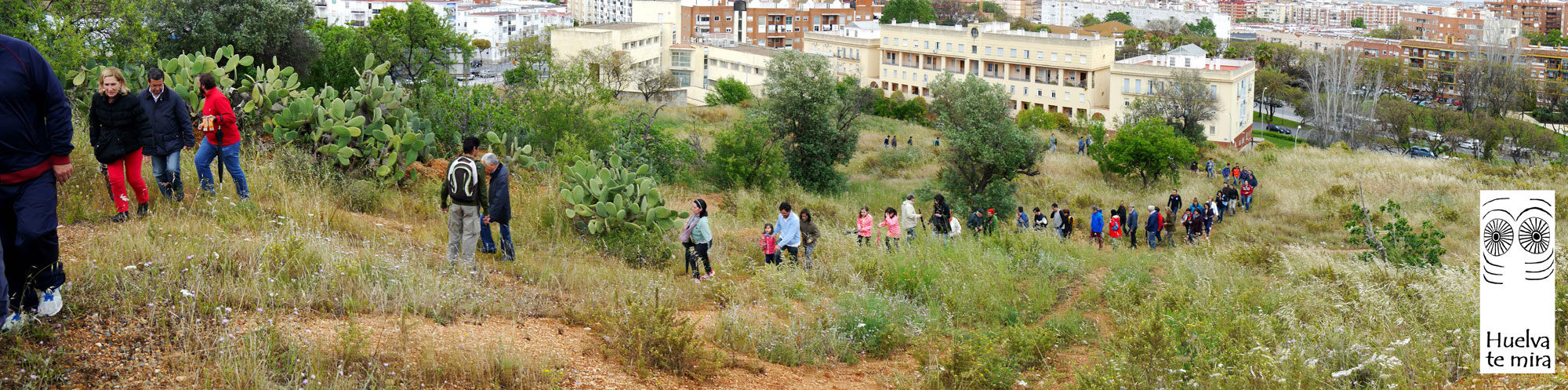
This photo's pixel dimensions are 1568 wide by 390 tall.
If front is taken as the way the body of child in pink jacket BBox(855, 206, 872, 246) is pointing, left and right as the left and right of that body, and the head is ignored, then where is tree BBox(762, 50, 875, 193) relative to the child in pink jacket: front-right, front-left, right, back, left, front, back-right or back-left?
back-right

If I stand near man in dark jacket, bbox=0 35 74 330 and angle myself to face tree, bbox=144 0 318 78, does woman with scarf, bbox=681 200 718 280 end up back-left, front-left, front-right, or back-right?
front-right

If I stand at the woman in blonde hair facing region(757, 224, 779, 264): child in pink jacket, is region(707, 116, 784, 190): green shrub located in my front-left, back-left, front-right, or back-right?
front-left

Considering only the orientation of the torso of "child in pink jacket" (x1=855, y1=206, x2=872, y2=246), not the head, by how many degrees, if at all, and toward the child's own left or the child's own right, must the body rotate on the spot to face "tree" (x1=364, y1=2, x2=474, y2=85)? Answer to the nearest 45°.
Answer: approximately 90° to the child's own right

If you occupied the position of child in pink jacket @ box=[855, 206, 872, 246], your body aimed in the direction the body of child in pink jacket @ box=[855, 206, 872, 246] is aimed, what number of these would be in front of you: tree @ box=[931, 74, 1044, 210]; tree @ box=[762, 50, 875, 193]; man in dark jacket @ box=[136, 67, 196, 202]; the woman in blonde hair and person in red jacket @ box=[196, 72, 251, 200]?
3

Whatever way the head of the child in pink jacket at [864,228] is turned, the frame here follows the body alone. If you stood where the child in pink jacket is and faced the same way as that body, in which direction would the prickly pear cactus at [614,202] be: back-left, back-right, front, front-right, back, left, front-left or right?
front

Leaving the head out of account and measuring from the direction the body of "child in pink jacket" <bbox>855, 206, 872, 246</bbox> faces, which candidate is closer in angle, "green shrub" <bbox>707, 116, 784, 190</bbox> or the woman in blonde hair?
the woman in blonde hair

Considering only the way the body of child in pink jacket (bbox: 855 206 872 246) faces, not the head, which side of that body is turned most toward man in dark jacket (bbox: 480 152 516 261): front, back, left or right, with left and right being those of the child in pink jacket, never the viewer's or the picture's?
front

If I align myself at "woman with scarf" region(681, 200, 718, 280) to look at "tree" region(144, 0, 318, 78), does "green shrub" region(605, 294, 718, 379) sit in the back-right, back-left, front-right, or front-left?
back-left

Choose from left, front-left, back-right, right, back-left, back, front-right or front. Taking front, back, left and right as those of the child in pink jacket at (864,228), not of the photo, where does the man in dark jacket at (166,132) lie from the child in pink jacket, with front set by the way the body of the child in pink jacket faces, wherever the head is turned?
front

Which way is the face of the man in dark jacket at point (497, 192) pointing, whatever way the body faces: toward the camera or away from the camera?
toward the camera

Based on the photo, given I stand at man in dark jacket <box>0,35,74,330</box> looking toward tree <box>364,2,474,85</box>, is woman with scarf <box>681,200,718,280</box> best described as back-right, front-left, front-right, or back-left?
front-right

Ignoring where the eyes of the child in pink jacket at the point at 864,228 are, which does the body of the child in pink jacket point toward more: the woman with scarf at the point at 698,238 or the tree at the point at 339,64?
the woman with scarf

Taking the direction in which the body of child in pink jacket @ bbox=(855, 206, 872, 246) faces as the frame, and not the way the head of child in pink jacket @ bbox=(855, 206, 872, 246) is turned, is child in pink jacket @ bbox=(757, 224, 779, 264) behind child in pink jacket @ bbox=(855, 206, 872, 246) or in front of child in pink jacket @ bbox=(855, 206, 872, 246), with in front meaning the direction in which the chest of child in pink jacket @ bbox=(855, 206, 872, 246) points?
in front

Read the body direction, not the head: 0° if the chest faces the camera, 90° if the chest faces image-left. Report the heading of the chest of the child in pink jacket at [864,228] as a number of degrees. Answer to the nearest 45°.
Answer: approximately 45°
